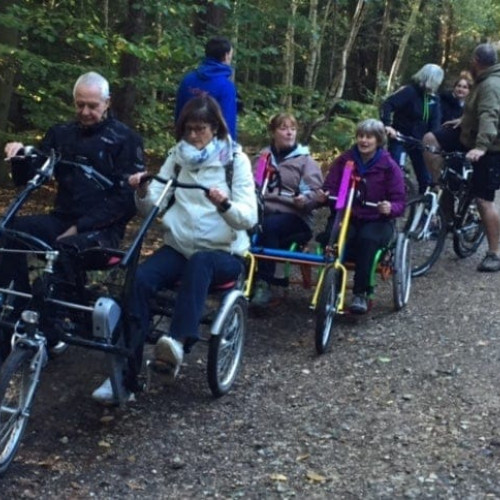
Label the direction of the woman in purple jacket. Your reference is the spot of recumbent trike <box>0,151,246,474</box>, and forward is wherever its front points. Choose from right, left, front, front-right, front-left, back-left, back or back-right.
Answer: back

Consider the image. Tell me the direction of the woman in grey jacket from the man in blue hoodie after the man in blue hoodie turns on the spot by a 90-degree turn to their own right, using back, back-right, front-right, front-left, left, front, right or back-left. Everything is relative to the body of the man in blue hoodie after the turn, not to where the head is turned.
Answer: front

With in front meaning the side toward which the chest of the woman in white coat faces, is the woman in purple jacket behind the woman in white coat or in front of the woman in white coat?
behind

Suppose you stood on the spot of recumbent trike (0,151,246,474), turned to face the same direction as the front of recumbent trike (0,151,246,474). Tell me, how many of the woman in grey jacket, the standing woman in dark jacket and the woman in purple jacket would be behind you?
3

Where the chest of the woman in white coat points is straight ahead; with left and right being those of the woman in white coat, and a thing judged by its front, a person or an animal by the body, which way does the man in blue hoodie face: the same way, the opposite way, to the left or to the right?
the opposite way

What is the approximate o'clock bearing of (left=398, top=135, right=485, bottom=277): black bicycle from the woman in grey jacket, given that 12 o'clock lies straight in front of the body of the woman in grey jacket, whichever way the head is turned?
The black bicycle is roughly at 6 o'clock from the woman in grey jacket.

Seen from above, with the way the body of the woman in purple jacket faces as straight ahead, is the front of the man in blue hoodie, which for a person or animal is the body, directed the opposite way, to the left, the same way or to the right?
the opposite way

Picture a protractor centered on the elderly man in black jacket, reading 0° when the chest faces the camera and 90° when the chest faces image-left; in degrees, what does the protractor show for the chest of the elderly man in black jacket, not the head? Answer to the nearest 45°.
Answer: approximately 45°

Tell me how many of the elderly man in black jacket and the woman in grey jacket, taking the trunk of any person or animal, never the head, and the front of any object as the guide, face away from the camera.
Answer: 0

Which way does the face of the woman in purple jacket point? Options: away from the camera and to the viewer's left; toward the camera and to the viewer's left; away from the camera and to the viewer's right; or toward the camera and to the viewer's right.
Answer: toward the camera and to the viewer's left

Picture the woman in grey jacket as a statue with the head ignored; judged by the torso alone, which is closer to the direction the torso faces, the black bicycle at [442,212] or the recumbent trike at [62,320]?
the recumbent trike

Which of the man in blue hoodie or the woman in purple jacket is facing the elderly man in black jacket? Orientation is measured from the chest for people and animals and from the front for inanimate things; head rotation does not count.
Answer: the woman in purple jacket

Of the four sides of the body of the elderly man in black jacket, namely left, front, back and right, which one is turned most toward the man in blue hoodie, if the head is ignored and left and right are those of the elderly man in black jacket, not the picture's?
back

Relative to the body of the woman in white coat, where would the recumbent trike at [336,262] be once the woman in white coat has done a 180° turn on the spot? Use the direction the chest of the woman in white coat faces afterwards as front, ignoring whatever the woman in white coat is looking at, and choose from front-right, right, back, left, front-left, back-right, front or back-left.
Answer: front
